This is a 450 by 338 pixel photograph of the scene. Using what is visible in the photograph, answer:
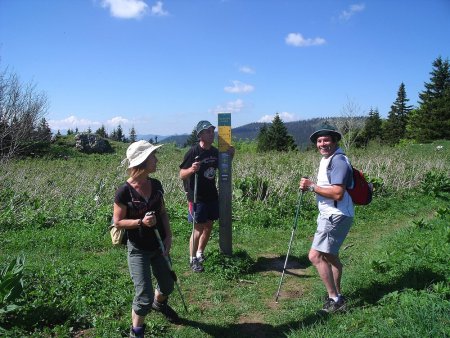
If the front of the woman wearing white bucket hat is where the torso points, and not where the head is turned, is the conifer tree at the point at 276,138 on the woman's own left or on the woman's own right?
on the woman's own left

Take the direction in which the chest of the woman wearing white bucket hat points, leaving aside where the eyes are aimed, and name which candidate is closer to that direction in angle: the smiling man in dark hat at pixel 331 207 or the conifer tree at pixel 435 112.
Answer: the smiling man in dark hat

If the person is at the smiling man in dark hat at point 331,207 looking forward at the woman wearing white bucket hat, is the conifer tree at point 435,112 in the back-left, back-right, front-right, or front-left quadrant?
back-right

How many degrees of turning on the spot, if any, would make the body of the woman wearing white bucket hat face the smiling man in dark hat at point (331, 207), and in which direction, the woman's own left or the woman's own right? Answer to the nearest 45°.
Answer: approximately 45° to the woman's own left

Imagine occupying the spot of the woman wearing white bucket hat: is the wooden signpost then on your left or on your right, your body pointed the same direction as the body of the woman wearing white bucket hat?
on your left

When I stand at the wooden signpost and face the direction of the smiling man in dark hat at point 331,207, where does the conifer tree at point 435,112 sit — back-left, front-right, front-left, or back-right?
back-left

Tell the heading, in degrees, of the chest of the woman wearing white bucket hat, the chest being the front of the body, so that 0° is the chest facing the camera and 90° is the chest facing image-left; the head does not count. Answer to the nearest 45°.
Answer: approximately 315°

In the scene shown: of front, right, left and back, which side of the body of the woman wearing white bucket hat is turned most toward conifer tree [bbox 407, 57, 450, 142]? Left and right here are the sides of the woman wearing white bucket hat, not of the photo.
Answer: left
